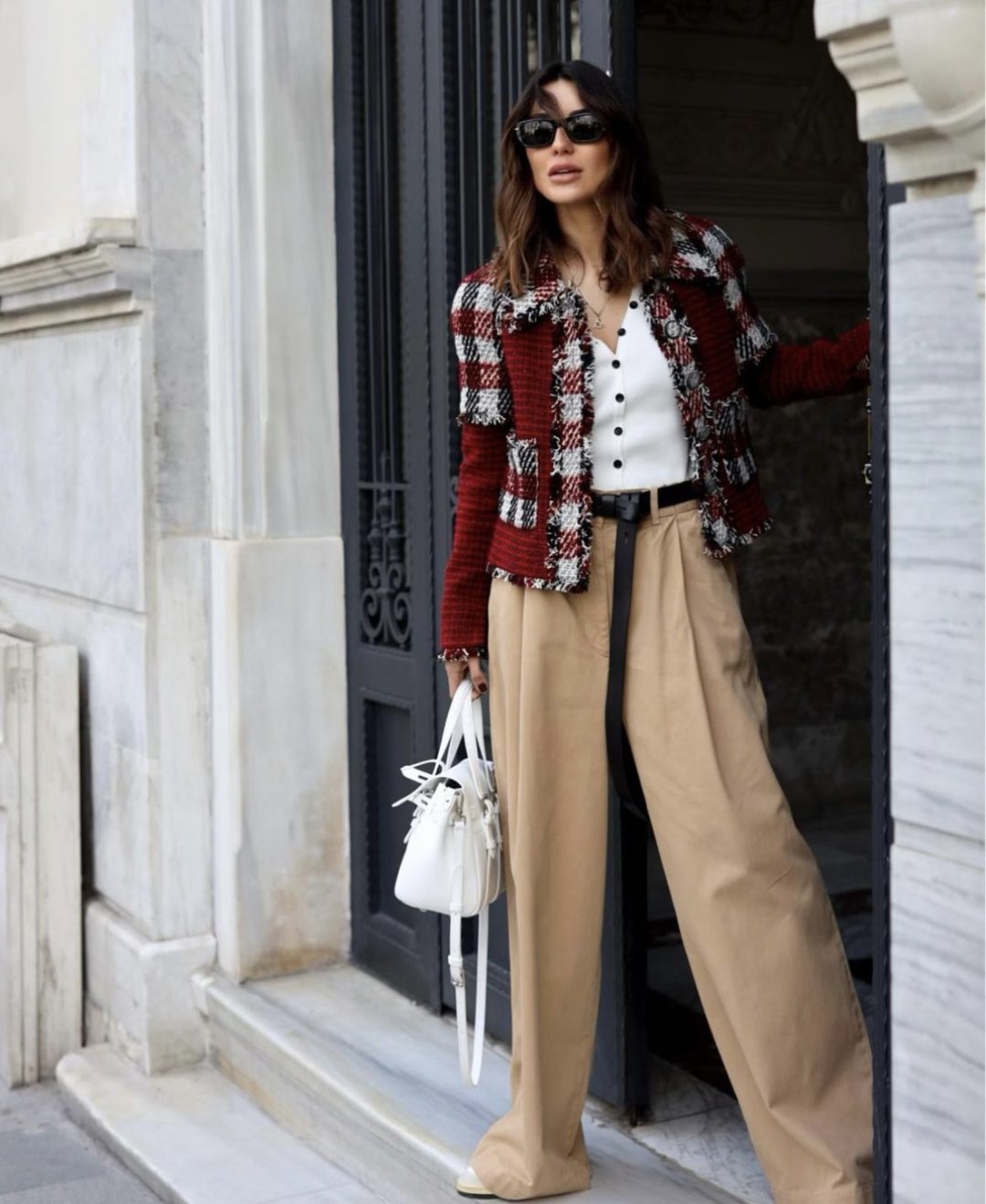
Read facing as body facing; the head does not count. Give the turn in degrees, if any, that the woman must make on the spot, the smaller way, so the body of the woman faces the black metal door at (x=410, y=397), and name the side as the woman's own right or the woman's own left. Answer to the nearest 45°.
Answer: approximately 135° to the woman's own right

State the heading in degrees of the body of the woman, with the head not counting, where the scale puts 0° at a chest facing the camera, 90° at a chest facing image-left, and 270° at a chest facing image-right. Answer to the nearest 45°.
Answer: approximately 0°
